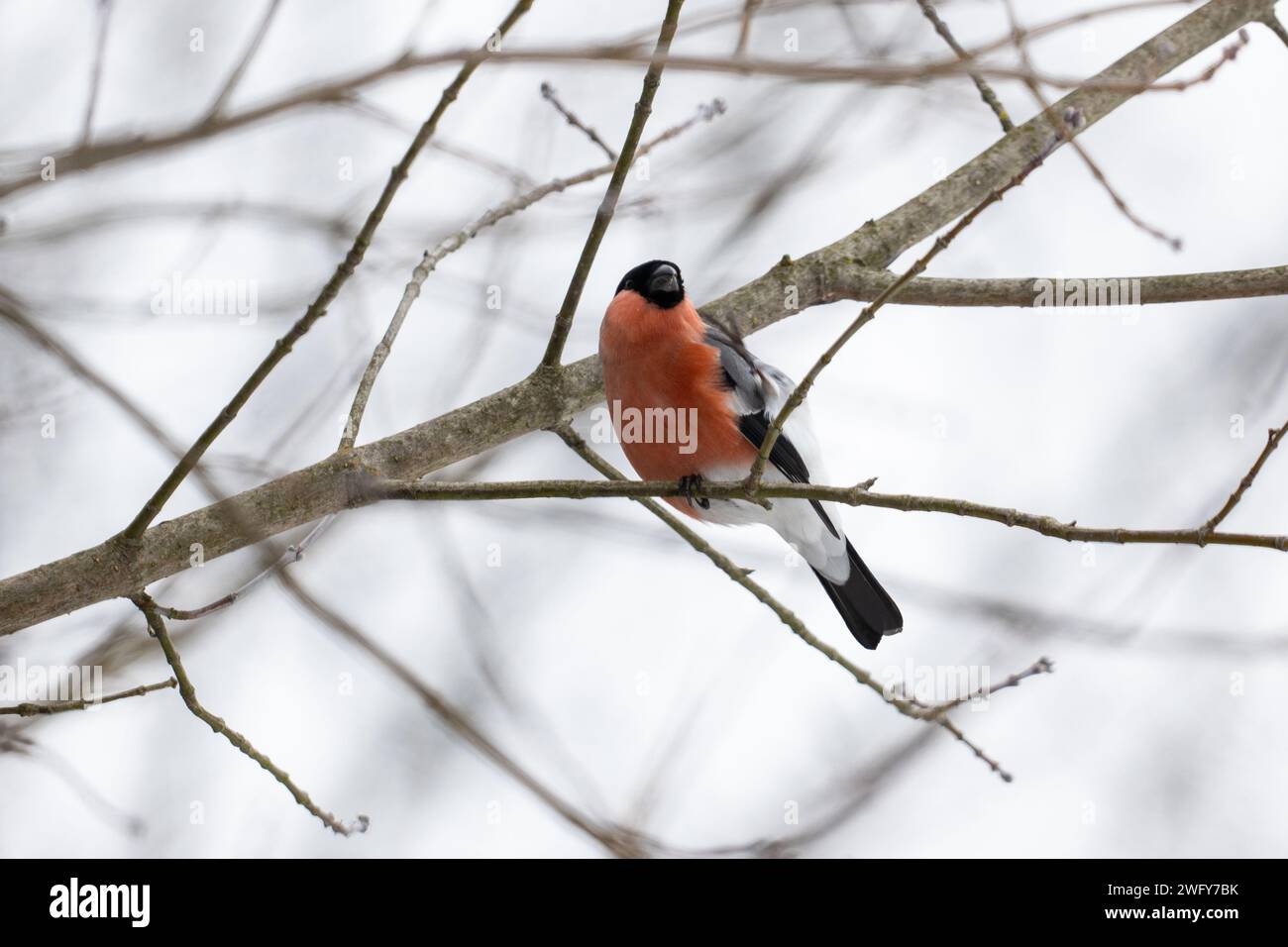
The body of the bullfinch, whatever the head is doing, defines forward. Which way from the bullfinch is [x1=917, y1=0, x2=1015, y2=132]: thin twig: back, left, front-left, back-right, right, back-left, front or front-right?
left

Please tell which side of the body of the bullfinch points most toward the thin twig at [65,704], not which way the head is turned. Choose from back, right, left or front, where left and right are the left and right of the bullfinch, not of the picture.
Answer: front

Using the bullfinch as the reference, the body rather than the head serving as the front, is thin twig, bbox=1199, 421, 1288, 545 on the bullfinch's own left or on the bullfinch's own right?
on the bullfinch's own left

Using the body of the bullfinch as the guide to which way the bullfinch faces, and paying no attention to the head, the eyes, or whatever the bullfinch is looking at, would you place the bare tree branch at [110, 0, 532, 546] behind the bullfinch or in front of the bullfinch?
in front

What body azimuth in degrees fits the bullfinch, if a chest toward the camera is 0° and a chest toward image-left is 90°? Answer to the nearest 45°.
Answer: approximately 45°
